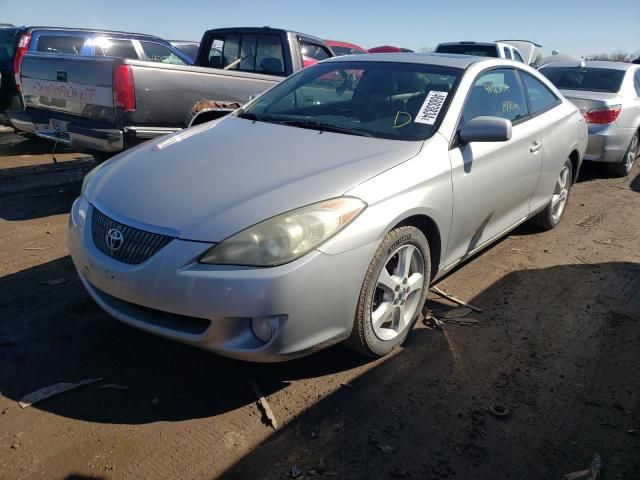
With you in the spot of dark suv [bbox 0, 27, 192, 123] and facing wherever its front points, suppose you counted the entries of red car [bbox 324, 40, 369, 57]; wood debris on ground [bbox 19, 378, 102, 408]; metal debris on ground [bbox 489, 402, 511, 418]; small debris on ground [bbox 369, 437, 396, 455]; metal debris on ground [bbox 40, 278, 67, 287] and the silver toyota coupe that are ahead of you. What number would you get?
1

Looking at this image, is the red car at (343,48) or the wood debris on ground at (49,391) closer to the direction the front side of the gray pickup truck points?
the red car

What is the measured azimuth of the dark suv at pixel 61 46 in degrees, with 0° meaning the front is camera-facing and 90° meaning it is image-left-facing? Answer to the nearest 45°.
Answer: approximately 225°

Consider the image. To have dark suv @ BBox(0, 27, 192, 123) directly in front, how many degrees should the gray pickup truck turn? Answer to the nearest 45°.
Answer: approximately 45° to its left

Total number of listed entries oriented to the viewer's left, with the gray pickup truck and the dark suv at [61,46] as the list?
0

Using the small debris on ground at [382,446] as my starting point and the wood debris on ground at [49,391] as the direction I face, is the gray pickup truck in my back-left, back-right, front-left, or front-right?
front-right

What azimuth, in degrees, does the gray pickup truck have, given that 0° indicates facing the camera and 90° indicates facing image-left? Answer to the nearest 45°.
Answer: approximately 225°

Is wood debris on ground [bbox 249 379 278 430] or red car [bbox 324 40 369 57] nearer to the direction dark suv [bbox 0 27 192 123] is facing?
the red car

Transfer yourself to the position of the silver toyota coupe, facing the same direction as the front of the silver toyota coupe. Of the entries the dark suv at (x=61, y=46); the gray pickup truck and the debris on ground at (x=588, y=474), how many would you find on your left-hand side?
1

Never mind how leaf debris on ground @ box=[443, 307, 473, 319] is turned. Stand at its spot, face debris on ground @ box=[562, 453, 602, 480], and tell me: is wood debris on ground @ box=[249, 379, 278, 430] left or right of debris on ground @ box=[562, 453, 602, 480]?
right

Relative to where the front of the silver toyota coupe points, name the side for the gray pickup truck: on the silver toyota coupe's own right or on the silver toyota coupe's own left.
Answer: on the silver toyota coupe's own right

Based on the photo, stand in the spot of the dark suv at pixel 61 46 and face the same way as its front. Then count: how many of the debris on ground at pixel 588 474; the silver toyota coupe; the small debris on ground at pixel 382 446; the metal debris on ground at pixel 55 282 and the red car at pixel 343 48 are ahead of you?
1

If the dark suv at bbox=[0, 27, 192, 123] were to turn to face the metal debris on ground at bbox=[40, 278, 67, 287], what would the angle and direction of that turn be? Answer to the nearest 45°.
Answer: approximately 135° to its right

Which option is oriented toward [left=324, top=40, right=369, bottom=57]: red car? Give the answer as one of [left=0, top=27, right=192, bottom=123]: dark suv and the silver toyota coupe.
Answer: the dark suv

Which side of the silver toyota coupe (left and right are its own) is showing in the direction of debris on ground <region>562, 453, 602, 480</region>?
left

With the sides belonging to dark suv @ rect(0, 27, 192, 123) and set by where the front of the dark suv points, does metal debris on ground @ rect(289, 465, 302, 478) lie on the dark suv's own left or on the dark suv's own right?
on the dark suv's own right

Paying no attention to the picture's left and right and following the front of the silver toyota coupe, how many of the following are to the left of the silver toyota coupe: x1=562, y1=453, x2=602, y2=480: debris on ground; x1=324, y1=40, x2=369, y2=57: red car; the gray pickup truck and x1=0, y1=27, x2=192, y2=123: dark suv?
1

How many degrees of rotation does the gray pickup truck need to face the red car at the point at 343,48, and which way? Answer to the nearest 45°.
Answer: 0° — it already faces it

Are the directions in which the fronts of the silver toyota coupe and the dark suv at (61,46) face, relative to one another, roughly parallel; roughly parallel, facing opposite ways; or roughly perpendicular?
roughly parallel, facing opposite ways

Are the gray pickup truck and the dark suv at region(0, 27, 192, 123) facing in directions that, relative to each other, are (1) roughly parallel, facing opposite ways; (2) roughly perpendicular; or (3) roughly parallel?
roughly parallel

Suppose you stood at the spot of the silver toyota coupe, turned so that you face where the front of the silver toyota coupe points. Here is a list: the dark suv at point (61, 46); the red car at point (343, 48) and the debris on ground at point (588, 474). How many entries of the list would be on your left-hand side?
1
